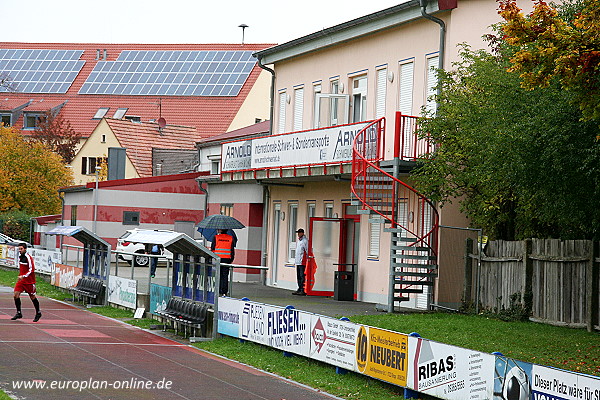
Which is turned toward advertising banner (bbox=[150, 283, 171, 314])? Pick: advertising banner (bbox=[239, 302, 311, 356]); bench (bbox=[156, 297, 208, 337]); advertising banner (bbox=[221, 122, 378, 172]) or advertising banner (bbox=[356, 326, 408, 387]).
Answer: advertising banner (bbox=[221, 122, 378, 172])

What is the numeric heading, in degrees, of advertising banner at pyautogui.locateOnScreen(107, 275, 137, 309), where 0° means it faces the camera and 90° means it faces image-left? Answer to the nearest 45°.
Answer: approximately 45°

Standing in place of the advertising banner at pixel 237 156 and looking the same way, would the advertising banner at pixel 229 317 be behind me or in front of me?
in front

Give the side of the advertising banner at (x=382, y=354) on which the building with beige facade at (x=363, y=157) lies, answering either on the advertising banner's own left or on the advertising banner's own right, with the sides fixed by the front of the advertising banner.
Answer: on the advertising banner's own right

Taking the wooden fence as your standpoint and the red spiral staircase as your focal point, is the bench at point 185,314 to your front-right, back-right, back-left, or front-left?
front-left

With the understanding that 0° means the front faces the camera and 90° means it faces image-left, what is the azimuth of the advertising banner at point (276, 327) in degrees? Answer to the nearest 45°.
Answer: approximately 45°

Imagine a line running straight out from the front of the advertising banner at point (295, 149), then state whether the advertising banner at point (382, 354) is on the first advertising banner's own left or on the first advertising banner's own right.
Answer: on the first advertising banner's own left

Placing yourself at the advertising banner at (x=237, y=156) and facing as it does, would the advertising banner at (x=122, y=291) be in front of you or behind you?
in front

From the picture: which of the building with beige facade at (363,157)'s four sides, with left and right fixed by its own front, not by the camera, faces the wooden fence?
left

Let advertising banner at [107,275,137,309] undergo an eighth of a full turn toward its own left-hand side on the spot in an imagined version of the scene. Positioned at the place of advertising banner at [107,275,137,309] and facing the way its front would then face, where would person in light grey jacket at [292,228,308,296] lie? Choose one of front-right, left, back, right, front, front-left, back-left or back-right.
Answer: left

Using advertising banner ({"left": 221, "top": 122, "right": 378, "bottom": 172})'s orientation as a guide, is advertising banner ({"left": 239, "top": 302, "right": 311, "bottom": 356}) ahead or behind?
ahead

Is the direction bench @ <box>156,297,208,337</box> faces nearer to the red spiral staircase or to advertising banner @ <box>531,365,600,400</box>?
the advertising banner
